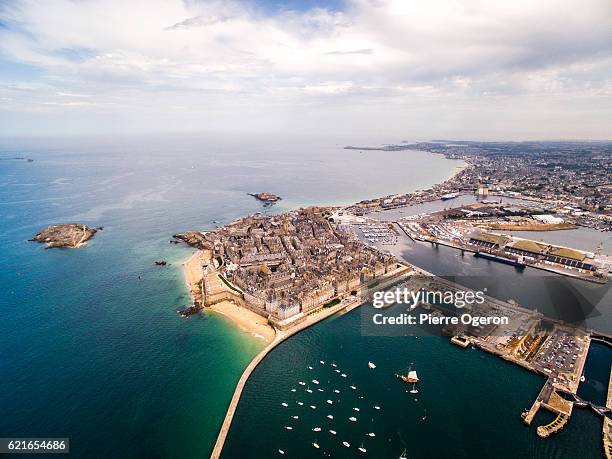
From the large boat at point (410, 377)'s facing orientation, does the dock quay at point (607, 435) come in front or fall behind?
behind

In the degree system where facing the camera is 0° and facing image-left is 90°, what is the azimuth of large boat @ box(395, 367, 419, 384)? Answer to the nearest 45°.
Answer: approximately 90°
